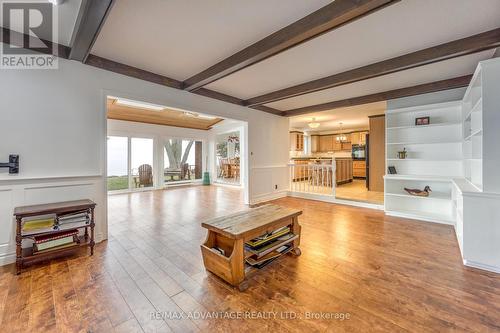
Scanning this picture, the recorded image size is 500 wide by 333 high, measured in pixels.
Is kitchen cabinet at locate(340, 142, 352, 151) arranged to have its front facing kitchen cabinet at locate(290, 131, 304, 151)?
no

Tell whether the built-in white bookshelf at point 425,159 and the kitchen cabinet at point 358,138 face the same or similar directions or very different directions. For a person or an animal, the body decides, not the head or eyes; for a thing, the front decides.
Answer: same or similar directions

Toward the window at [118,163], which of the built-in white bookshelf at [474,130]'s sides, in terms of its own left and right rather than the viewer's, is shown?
front

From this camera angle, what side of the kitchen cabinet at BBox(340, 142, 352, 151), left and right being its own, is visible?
front

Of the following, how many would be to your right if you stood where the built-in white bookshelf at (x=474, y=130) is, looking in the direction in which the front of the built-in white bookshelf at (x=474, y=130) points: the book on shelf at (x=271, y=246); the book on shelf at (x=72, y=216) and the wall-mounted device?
0

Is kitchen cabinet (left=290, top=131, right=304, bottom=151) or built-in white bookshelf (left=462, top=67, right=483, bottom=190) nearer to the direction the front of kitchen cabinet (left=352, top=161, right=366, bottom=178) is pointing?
the built-in white bookshelf

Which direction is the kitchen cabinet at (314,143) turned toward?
toward the camera

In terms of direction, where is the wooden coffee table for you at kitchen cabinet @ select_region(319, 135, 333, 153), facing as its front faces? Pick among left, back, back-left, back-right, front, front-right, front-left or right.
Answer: front

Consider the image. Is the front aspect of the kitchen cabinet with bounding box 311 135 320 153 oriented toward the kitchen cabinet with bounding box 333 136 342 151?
no

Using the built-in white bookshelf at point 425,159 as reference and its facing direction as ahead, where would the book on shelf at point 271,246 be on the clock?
The book on shelf is roughly at 1 o'clock from the built-in white bookshelf.

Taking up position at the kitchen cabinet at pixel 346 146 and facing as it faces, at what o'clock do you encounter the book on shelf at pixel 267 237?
The book on shelf is roughly at 12 o'clock from the kitchen cabinet.

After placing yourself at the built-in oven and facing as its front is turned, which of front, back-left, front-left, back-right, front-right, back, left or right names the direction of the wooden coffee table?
front

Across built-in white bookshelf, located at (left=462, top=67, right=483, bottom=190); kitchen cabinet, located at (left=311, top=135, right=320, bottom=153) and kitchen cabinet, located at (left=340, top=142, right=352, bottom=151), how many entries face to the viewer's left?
1

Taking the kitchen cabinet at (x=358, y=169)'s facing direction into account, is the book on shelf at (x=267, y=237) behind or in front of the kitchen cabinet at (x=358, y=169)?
in front

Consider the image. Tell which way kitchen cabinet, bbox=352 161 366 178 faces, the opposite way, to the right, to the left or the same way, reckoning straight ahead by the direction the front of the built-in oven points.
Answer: the same way

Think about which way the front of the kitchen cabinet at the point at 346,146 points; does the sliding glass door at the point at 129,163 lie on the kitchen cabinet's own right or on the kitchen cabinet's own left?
on the kitchen cabinet's own right

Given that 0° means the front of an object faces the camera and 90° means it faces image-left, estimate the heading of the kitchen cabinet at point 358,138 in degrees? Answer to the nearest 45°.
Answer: approximately 45°

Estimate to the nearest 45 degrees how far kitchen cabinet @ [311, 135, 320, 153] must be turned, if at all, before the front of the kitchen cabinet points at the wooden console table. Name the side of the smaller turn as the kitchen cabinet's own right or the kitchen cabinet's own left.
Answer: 0° — it already faces it
